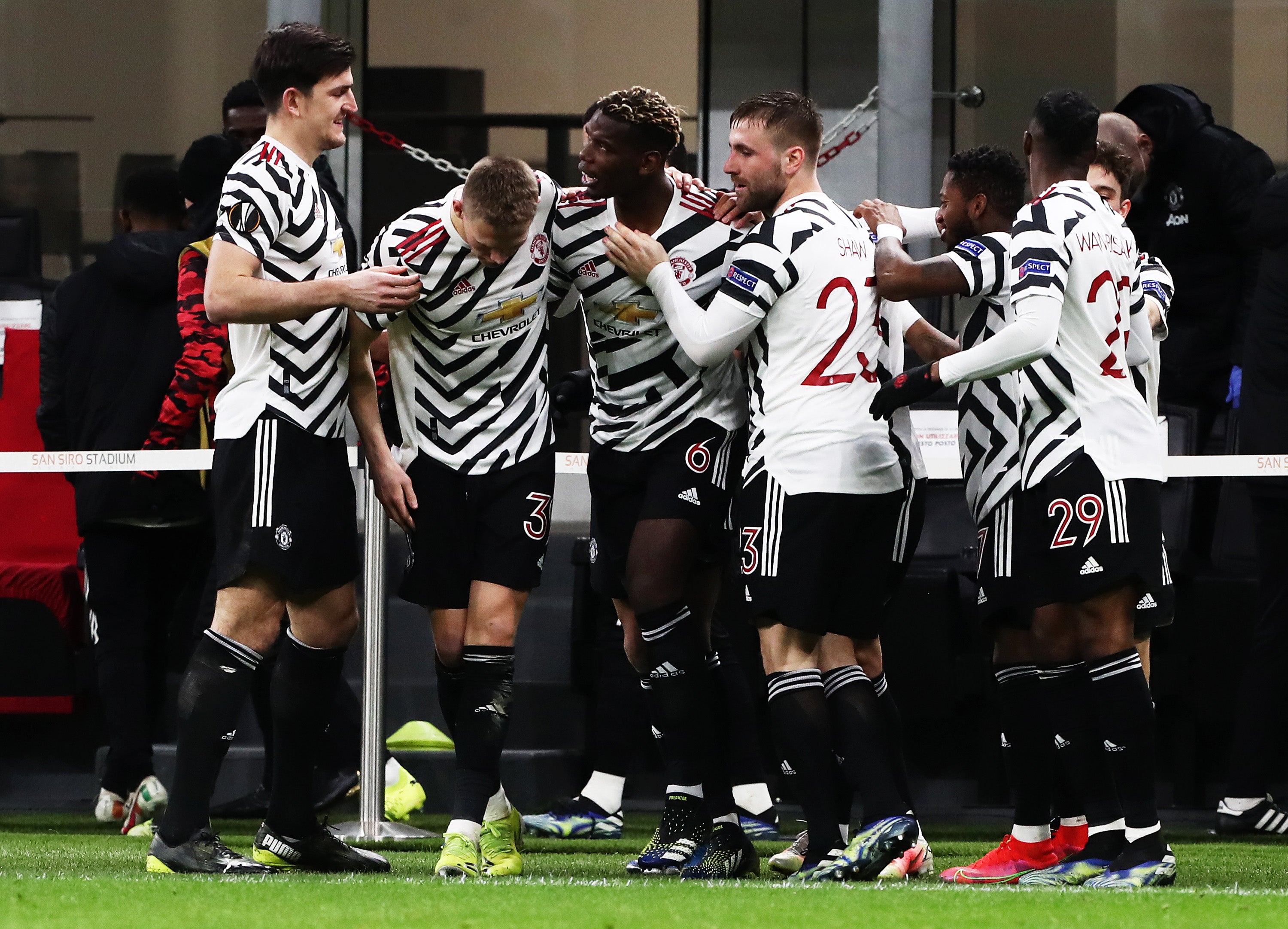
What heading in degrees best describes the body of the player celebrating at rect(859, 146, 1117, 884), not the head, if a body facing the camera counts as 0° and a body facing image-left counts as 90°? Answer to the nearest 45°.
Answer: approximately 90°

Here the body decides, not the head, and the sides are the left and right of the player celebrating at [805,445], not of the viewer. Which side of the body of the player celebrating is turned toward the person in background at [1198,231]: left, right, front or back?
right

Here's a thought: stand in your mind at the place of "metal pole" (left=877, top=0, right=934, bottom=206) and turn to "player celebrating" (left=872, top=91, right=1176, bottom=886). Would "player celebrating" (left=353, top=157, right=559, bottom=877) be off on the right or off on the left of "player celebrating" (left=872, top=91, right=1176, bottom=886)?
right

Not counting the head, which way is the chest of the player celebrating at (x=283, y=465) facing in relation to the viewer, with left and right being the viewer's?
facing to the right of the viewer

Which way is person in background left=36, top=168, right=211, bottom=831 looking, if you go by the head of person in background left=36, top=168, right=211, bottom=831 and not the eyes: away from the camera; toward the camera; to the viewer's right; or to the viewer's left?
away from the camera

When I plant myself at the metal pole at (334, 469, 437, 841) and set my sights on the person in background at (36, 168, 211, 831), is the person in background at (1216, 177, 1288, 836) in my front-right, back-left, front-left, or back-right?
back-right

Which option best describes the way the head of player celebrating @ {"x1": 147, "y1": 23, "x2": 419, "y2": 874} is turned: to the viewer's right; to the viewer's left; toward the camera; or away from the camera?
to the viewer's right

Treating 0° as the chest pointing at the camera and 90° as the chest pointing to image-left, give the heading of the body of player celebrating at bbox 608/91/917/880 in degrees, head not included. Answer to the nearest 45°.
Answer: approximately 135°

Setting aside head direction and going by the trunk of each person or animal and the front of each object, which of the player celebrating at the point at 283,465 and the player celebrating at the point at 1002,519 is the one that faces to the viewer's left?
the player celebrating at the point at 1002,519

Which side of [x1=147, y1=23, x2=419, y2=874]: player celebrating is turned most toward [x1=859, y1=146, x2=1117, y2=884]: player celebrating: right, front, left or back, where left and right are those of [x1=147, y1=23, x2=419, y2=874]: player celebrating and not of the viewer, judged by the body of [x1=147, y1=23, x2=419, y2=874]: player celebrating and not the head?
front

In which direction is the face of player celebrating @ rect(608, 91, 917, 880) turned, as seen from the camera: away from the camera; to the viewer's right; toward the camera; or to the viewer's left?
to the viewer's left

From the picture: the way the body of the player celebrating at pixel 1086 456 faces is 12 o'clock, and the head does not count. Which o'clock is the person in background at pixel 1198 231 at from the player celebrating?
The person in background is roughly at 2 o'clock from the player celebrating.

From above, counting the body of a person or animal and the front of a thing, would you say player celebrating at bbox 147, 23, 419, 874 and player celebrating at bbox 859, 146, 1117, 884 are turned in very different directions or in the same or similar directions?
very different directions
